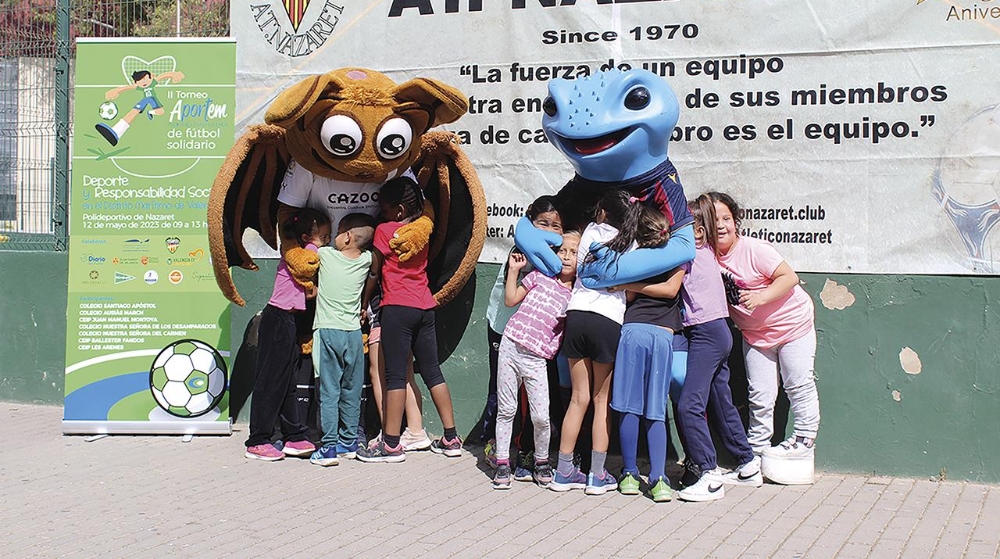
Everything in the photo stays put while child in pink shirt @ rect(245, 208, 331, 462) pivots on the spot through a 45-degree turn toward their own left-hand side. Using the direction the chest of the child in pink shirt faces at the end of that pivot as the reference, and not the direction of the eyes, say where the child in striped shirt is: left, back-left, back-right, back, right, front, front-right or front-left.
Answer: right

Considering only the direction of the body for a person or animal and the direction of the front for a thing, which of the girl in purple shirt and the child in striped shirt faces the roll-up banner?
the girl in purple shirt

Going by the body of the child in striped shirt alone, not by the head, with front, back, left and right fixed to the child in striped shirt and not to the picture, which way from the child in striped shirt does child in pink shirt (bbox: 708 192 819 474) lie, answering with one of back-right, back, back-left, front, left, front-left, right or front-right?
left

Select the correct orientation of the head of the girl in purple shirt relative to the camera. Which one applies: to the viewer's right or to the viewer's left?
to the viewer's left

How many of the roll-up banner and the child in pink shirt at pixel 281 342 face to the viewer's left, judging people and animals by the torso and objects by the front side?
0

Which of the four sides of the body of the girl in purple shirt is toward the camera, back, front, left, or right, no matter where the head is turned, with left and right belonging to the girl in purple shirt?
left

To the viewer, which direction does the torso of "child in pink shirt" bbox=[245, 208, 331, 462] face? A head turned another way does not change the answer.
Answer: to the viewer's right

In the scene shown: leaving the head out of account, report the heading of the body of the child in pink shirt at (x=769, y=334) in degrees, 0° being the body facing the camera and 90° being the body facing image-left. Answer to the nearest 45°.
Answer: approximately 45°

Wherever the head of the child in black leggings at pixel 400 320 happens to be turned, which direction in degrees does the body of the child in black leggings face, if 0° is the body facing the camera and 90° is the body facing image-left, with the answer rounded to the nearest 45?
approximately 135°

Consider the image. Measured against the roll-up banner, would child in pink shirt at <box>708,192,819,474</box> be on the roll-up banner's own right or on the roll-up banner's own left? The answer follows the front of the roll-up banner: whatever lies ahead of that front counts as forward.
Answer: on the roll-up banner's own left

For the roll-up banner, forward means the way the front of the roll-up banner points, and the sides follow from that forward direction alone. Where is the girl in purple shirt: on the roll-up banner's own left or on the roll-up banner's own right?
on the roll-up banner's own left
